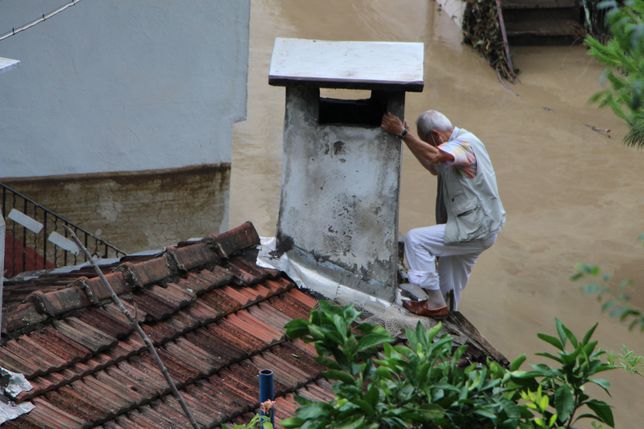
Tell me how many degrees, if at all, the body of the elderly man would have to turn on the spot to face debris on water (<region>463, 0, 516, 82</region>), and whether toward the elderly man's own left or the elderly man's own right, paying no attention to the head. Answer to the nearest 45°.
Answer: approximately 90° to the elderly man's own right

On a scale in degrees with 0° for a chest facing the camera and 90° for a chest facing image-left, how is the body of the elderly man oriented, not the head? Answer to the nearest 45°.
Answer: approximately 90°

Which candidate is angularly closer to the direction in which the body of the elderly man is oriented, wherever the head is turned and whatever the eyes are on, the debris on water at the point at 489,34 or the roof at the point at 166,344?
the roof

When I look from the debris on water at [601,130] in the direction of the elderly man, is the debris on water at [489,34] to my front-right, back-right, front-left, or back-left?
back-right

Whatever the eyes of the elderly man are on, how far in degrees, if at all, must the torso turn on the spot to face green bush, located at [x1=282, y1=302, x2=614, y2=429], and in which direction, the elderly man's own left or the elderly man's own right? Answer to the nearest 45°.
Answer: approximately 90° to the elderly man's own left

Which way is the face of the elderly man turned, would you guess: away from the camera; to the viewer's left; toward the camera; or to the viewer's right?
to the viewer's left

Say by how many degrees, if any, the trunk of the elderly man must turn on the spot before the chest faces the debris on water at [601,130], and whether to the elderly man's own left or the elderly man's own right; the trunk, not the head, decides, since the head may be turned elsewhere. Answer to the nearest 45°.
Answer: approximately 90° to the elderly man's own right

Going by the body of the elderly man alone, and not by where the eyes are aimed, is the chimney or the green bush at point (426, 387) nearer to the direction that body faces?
the chimney

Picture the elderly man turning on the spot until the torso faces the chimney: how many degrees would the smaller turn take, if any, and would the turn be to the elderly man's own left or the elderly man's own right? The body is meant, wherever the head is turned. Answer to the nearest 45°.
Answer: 0° — they already face it

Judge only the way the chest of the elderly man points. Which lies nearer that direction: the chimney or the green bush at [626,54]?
the chimney
